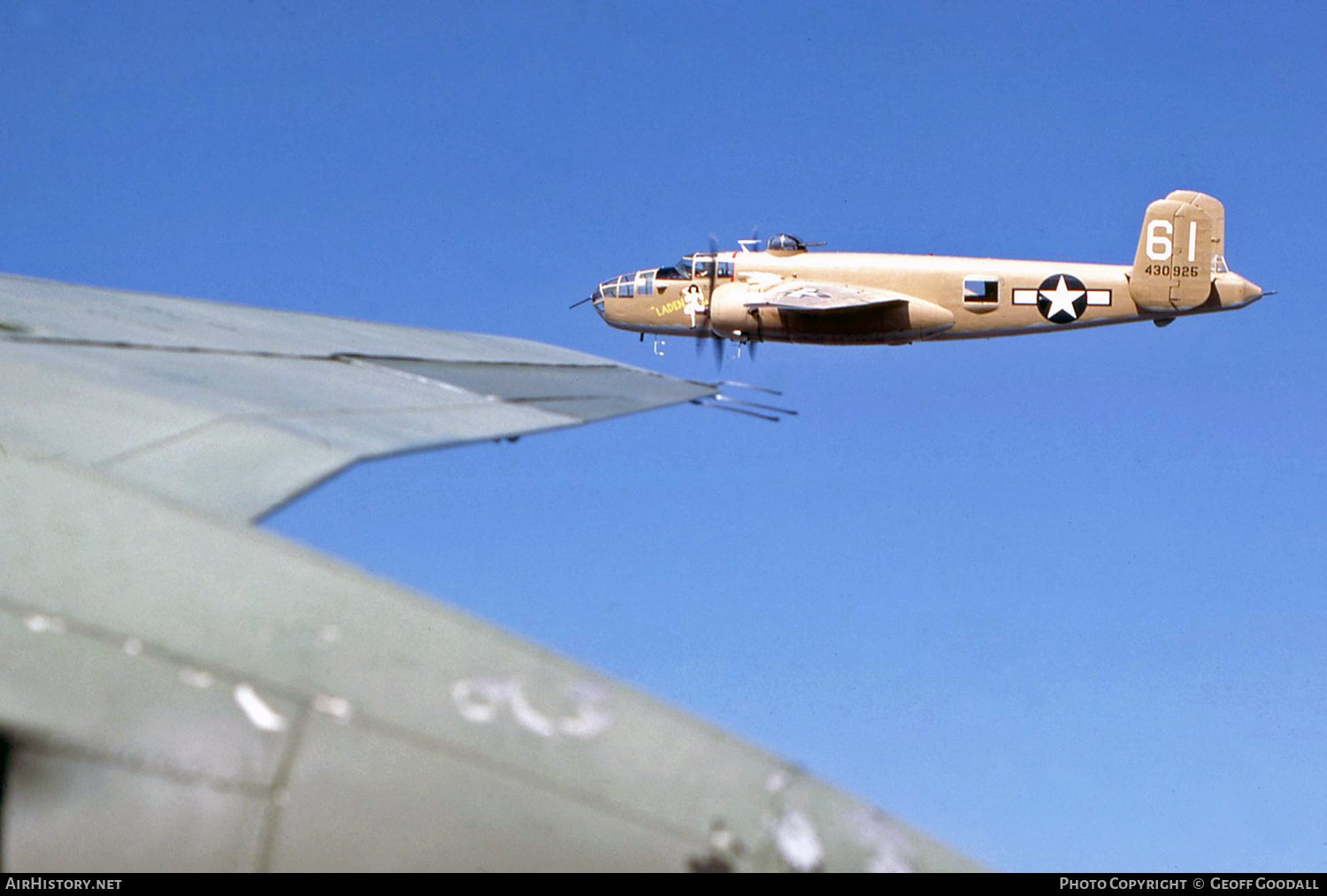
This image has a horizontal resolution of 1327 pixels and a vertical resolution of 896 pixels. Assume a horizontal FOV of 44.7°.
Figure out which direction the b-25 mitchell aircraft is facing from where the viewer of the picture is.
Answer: facing to the left of the viewer
